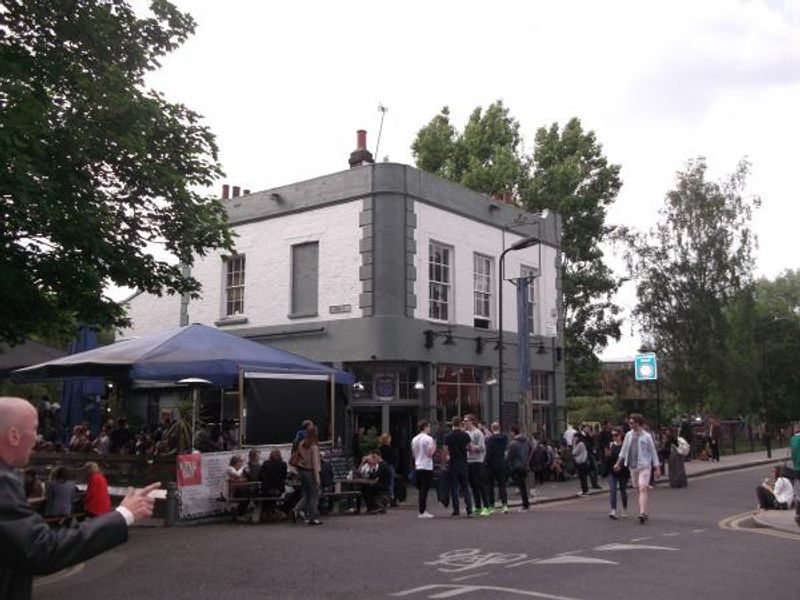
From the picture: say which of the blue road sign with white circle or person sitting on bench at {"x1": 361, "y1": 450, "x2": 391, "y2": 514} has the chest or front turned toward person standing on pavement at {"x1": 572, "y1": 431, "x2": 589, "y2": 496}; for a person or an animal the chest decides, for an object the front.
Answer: the blue road sign with white circle

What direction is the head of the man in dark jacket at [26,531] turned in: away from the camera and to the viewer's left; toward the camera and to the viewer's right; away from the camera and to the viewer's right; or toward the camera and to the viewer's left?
away from the camera and to the viewer's right

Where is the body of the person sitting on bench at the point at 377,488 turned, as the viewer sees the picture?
to the viewer's left

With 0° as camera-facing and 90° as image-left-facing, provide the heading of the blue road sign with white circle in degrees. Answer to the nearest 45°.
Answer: approximately 0°

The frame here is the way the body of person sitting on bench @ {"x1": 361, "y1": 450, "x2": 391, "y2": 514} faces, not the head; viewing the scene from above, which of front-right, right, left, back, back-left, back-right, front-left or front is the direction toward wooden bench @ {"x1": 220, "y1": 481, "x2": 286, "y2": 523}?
front-left

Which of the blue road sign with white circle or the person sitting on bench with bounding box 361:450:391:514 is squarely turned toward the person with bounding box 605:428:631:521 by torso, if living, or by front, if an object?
the blue road sign with white circle

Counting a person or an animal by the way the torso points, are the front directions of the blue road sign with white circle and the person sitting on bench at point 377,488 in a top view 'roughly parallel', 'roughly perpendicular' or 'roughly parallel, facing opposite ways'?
roughly perpendicular

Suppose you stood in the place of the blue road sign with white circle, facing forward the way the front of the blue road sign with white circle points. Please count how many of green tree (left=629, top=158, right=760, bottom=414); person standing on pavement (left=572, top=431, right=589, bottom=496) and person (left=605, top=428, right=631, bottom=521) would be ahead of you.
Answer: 2

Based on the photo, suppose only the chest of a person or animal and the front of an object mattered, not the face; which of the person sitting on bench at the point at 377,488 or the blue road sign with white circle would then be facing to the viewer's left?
the person sitting on bench

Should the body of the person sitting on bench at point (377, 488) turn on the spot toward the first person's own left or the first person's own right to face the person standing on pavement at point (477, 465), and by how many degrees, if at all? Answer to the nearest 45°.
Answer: approximately 180°
